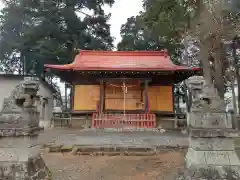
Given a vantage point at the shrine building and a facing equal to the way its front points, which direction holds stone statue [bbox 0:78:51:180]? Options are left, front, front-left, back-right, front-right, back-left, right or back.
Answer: front

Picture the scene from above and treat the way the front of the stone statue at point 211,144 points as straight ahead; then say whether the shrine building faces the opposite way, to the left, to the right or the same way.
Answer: to the left

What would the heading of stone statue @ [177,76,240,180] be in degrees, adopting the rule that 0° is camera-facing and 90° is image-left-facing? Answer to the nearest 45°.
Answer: approximately 90°

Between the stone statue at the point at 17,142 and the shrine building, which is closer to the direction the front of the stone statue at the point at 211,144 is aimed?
the stone statue

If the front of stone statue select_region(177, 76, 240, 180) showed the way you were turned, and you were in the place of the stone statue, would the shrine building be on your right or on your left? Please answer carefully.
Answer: on your right

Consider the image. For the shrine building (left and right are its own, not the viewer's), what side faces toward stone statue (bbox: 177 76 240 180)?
front

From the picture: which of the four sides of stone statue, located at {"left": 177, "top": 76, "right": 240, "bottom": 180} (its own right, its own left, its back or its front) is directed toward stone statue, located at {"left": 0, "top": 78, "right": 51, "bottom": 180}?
front

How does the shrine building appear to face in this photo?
toward the camera

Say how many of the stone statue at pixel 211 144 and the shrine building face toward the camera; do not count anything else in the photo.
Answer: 1
